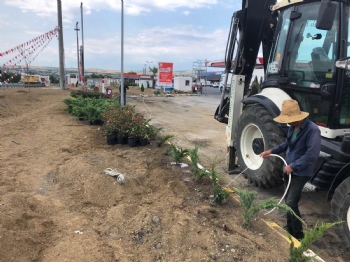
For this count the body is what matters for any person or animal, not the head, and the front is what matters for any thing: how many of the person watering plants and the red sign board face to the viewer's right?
0

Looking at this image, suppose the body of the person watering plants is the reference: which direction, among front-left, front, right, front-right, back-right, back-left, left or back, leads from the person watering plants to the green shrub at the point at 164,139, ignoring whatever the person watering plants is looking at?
right

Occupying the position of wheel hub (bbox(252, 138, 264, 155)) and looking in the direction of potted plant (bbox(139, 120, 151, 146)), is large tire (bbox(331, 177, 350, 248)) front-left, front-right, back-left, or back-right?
back-left

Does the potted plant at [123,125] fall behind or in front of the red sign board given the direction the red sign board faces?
in front

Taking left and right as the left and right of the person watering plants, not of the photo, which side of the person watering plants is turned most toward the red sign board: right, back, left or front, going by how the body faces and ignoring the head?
right

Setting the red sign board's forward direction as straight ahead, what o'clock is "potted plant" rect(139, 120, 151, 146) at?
The potted plant is roughly at 12 o'clock from the red sign board.

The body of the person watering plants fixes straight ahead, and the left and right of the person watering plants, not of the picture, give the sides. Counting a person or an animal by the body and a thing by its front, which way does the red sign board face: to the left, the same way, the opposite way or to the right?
to the left

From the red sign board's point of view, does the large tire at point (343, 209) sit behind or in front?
in front

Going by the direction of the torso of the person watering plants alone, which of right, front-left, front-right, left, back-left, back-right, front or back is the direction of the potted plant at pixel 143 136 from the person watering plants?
right

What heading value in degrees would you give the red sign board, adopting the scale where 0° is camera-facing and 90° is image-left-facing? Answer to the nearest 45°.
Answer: approximately 0°

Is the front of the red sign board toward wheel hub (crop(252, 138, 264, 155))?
yes

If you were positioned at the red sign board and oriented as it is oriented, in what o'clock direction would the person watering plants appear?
The person watering plants is roughly at 12 o'clock from the red sign board.
